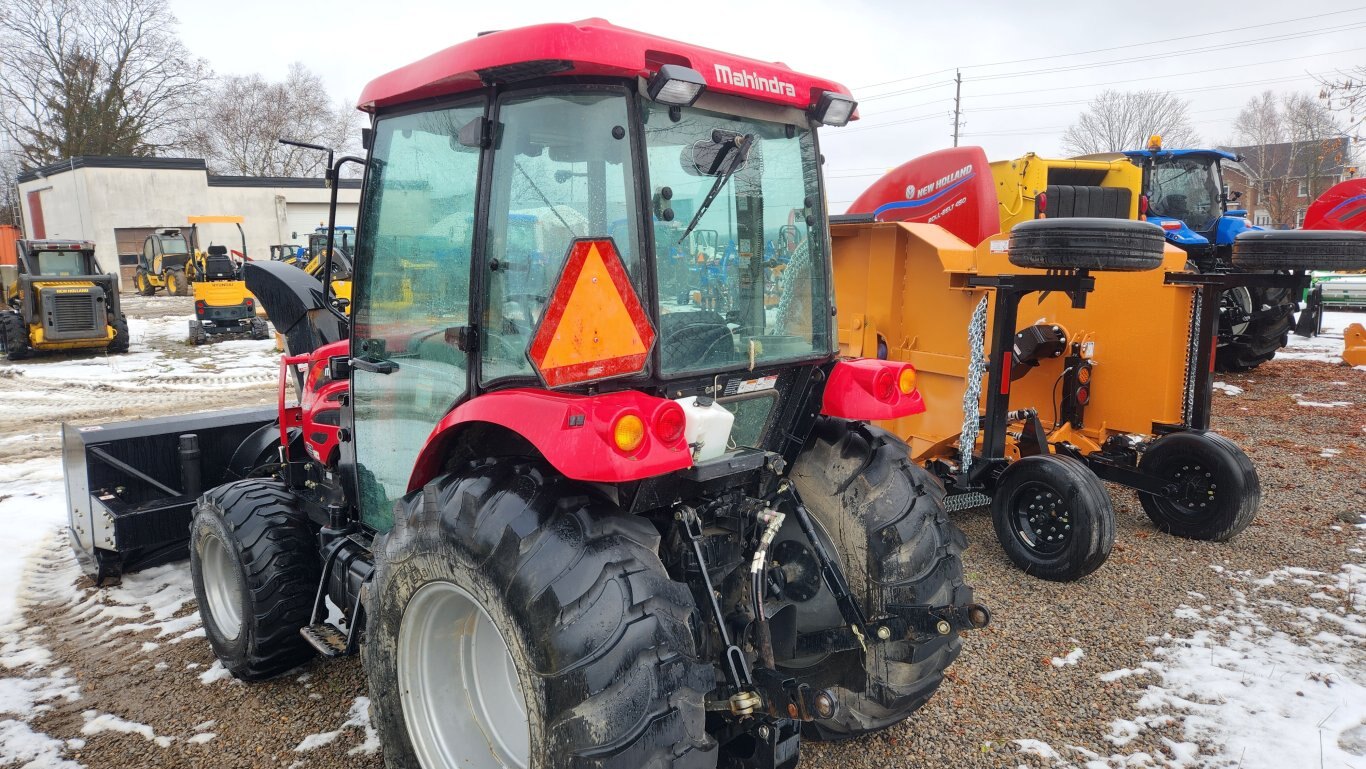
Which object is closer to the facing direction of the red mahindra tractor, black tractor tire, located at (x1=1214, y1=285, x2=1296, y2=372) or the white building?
the white building

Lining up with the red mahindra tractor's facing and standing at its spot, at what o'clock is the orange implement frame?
The orange implement frame is roughly at 3 o'clock from the red mahindra tractor.

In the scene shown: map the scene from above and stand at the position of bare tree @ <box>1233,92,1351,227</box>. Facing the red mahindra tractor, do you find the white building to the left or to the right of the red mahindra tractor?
right

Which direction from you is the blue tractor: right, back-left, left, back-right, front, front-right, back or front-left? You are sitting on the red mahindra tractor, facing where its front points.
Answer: right

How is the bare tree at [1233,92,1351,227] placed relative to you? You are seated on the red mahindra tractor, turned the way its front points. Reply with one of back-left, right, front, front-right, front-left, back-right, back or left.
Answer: right

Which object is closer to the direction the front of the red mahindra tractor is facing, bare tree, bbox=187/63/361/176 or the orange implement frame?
the bare tree

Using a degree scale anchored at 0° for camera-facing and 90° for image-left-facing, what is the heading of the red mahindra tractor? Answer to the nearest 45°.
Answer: approximately 135°

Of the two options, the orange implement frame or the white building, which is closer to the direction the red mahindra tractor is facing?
the white building

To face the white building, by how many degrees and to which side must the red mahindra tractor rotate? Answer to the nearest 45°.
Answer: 0° — it already faces it

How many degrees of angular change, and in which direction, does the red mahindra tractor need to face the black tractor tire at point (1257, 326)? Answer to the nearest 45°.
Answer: approximately 90° to its right

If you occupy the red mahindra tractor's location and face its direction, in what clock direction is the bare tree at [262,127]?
The bare tree is roughly at 1 o'clock from the red mahindra tractor.

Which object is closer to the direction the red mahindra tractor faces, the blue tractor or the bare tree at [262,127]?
the bare tree
